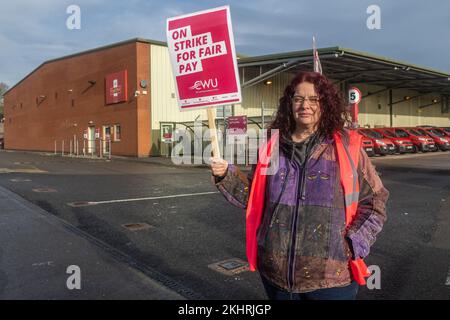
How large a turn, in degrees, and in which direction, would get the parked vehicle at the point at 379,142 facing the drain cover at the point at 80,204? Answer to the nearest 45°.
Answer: approximately 45° to its right

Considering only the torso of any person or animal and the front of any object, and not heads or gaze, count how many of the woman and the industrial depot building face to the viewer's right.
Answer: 0

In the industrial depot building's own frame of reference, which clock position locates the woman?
The woman is roughly at 10 o'clock from the industrial depot building.

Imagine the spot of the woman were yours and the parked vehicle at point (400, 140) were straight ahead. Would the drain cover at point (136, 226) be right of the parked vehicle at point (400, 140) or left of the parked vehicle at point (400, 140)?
left

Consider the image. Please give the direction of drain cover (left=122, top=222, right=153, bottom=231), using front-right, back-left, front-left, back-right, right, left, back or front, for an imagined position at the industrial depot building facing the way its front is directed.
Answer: front-left

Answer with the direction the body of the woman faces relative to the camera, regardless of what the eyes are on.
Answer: toward the camera
